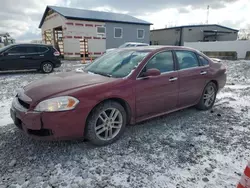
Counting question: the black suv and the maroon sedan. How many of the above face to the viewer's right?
0

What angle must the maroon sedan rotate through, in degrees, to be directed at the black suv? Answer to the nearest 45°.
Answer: approximately 90° to its right

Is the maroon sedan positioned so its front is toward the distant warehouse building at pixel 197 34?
no

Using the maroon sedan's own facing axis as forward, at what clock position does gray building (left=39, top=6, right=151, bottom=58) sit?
The gray building is roughly at 4 o'clock from the maroon sedan.

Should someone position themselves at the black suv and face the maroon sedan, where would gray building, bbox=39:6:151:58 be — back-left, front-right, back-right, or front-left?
back-left

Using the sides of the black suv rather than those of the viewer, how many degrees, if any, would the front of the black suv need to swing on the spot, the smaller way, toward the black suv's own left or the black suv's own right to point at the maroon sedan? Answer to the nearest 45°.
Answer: approximately 90° to the black suv's own left

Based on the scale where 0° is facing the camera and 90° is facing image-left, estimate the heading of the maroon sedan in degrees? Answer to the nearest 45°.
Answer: approximately 45°

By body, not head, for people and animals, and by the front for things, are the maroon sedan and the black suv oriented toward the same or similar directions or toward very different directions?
same or similar directions

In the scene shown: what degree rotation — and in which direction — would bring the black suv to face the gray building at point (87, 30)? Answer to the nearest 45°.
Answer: approximately 135° to its right

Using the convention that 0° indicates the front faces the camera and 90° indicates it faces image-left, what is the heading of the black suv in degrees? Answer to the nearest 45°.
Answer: approximately 90°
